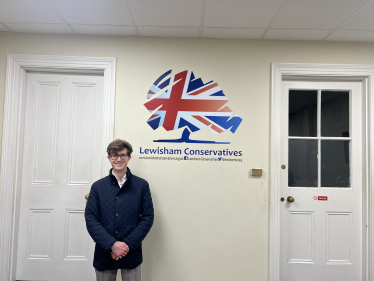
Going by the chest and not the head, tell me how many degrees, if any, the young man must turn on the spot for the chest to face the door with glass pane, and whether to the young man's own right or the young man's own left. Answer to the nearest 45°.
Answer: approximately 90° to the young man's own left

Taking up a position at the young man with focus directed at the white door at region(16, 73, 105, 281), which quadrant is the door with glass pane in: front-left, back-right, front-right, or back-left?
back-right

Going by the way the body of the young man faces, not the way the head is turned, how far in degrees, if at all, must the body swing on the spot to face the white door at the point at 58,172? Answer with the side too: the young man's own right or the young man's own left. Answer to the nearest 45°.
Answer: approximately 135° to the young man's own right

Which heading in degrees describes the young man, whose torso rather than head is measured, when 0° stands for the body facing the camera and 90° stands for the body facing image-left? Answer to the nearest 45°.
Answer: approximately 0°
